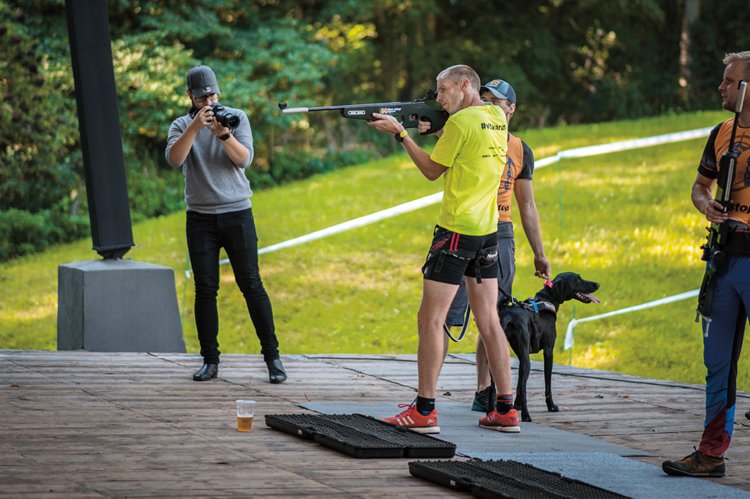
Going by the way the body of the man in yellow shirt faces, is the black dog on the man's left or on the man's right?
on the man's right

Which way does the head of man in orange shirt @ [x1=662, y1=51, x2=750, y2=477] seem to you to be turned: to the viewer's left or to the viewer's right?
to the viewer's left

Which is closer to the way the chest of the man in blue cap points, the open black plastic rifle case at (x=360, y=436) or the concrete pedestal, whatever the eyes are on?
the open black plastic rifle case

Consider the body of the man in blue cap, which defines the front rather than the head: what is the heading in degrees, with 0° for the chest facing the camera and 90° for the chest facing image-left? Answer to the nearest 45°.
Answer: approximately 45°

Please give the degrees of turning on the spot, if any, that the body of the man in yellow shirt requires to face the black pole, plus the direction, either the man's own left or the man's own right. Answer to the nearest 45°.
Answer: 0° — they already face it

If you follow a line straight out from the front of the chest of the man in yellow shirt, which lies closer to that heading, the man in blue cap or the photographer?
the photographer

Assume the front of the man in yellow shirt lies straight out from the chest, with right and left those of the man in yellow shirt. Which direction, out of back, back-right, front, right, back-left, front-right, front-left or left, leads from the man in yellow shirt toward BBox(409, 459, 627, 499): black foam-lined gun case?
back-left

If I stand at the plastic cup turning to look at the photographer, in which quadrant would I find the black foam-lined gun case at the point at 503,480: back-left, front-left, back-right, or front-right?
back-right

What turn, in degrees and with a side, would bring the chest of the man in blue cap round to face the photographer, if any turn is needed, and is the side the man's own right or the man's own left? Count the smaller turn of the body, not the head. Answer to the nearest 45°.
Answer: approximately 45° to the man's own right
